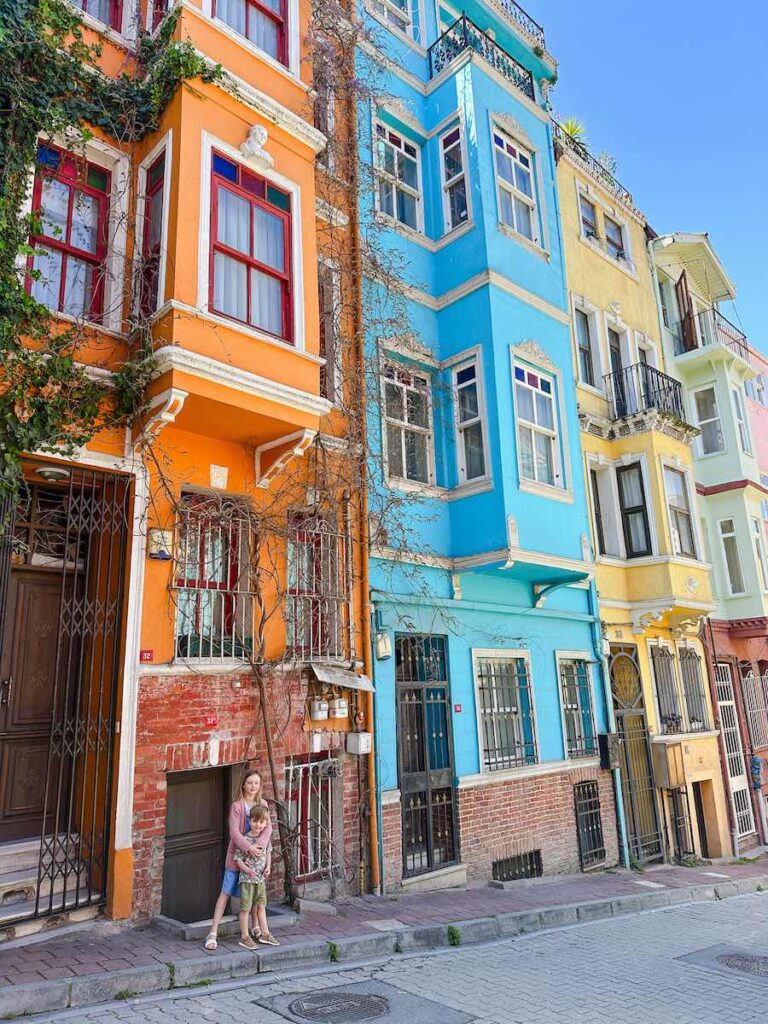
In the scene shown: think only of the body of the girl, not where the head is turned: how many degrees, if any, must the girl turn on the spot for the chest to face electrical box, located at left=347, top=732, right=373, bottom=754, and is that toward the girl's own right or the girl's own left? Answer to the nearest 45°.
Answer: approximately 90° to the girl's own left

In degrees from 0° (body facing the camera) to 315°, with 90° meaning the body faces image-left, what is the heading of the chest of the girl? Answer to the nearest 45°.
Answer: approximately 315°

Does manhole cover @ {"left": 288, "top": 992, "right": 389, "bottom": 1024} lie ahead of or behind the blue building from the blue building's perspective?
ahead

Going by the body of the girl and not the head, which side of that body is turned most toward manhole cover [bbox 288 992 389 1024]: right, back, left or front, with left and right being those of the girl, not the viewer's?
front

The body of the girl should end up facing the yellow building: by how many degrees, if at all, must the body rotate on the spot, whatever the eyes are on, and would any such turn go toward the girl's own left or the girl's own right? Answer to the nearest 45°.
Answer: approximately 90° to the girl's own left

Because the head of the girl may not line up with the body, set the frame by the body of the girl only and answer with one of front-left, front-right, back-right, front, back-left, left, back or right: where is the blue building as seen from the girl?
left

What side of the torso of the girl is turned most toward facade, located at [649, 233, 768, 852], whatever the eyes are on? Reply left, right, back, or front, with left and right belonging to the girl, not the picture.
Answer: left

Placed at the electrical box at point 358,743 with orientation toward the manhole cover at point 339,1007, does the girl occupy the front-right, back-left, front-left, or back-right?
front-right

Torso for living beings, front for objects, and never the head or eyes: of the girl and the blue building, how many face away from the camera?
0

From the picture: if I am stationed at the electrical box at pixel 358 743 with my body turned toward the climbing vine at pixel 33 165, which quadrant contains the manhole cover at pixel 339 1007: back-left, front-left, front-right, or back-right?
front-left
